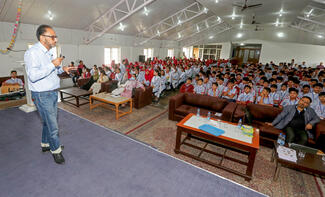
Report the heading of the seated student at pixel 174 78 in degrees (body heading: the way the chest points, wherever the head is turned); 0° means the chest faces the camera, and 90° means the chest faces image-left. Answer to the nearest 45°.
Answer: approximately 45°

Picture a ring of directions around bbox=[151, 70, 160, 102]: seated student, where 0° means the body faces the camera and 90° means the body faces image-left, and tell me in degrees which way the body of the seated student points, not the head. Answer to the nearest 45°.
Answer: approximately 45°

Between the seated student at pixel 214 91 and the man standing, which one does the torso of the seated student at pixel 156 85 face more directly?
the man standing

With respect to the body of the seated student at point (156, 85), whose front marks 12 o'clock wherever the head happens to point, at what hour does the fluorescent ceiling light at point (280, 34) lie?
The fluorescent ceiling light is roughly at 6 o'clock from the seated student.

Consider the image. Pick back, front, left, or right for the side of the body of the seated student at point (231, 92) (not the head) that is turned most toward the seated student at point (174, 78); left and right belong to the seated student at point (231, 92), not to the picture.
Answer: right

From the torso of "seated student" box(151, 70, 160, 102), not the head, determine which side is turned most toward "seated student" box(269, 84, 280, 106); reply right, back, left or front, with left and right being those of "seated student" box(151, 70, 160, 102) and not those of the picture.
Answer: left

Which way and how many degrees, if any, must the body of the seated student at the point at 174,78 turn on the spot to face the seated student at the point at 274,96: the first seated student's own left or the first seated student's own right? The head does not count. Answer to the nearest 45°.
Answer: approximately 90° to the first seated student's own left

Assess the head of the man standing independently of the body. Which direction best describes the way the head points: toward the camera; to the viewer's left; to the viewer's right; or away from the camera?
to the viewer's right

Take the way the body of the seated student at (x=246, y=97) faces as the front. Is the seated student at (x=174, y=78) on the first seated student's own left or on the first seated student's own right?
on the first seated student's own right

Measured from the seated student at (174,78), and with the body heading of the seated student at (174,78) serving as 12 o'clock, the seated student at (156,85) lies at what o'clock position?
the seated student at (156,85) is roughly at 11 o'clock from the seated student at (174,78).
